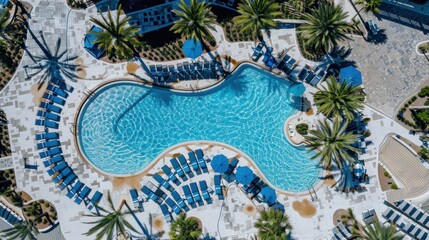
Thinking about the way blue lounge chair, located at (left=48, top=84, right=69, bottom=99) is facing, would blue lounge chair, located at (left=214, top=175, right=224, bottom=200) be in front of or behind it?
in front

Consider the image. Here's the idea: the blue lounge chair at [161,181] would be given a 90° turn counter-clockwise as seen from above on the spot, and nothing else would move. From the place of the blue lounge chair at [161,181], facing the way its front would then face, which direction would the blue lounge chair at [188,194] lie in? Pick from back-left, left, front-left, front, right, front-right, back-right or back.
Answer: back-left

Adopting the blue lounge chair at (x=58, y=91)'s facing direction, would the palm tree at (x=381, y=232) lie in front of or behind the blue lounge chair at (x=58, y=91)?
in front

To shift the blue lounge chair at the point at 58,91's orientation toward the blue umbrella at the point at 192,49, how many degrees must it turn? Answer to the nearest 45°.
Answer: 0° — it already faces it

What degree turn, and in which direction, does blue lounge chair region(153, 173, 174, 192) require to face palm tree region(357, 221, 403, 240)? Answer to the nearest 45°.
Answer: approximately 135° to its right

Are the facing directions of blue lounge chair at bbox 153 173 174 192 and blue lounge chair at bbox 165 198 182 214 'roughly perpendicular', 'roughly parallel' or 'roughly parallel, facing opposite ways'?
roughly parallel

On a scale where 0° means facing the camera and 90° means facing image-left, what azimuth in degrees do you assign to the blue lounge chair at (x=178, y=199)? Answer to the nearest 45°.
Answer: approximately 135°

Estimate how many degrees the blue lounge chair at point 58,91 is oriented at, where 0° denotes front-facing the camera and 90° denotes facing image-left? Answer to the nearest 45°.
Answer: approximately 315°
